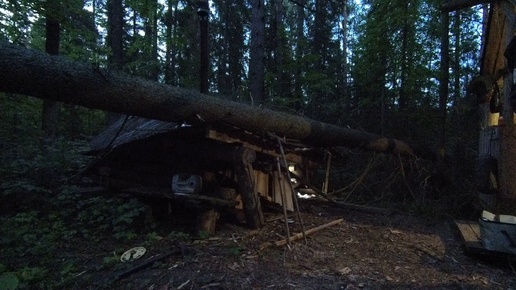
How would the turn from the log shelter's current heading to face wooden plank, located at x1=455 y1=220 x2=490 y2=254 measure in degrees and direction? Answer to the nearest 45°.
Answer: approximately 45° to its left

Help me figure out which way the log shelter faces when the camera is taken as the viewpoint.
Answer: facing the viewer and to the right of the viewer
